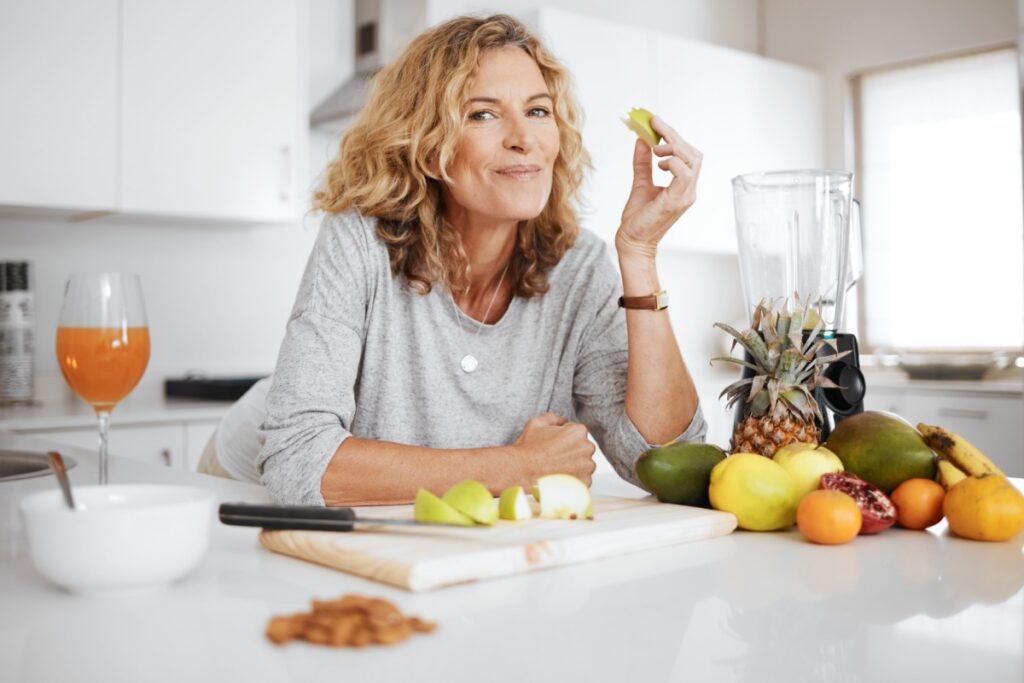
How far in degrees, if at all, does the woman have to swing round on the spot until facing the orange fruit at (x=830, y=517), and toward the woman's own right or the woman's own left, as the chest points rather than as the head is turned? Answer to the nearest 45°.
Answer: approximately 45° to the woman's own left

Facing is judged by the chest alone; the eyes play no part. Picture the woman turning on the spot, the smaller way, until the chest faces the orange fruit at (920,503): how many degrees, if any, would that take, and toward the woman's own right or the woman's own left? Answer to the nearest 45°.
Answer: approximately 45° to the woman's own left

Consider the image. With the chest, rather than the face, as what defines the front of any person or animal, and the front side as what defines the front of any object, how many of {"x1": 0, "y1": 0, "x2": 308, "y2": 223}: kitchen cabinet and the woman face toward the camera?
2

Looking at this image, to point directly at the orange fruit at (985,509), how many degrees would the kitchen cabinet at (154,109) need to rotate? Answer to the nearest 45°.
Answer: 0° — it already faces it

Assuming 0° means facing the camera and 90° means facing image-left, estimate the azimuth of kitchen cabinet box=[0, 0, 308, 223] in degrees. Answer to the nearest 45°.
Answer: approximately 0°

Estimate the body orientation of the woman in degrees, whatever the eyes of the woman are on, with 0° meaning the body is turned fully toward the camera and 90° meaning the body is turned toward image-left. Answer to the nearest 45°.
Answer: approximately 0°

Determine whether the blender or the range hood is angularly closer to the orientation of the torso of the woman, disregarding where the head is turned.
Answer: the blender

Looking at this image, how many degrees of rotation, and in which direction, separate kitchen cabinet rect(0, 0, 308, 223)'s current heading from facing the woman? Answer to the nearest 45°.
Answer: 0° — it already faces them
